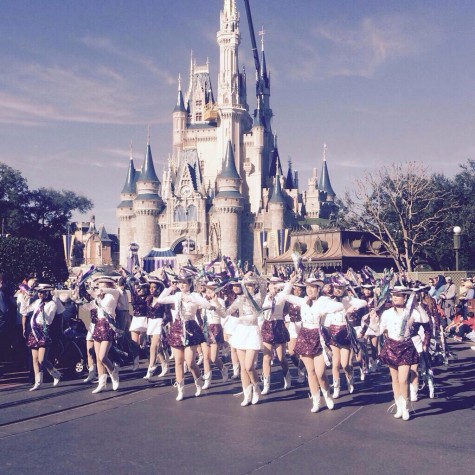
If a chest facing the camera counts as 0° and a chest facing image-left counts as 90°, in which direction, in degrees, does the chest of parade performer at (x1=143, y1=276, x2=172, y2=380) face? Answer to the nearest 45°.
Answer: approximately 45°

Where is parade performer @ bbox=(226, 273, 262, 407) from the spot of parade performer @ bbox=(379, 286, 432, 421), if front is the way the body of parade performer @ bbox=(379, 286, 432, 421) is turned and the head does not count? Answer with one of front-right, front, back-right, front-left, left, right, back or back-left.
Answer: right

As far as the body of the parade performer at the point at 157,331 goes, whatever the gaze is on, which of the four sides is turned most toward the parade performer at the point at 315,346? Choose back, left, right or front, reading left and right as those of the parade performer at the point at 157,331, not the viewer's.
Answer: left

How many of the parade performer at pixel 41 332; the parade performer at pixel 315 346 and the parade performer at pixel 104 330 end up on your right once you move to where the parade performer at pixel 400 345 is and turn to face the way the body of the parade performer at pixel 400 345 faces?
3

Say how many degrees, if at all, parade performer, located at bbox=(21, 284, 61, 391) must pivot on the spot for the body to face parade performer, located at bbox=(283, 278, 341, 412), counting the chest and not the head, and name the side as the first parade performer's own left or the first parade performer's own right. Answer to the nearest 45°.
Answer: approximately 90° to the first parade performer's own left

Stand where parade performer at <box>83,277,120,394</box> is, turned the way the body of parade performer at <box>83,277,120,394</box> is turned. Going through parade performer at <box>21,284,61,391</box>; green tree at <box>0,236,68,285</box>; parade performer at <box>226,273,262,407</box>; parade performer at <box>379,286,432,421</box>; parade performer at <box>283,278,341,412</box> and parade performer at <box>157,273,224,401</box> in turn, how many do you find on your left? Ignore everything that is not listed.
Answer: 4

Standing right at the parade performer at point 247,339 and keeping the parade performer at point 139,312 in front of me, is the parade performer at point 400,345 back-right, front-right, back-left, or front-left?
back-right

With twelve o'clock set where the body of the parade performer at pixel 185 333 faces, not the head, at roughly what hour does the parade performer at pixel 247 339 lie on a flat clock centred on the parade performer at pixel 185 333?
the parade performer at pixel 247 339 is roughly at 10 o'clock from the parade performer at pixel 185 333.

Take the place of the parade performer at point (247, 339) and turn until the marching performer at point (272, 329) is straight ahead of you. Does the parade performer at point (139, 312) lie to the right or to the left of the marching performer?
left

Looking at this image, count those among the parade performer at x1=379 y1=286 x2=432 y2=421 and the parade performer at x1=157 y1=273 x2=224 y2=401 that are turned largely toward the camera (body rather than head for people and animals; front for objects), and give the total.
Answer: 2

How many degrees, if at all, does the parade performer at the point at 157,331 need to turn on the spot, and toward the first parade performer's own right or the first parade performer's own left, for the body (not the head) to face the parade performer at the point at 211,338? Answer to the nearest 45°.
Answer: approximately 90° to the first parade performer's own left

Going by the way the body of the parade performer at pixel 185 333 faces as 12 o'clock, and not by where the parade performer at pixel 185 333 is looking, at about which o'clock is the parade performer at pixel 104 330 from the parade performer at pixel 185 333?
the parade performer at pixel 104 330 is roughly at 4 o'clock from the parade performer at pixel 185 333.

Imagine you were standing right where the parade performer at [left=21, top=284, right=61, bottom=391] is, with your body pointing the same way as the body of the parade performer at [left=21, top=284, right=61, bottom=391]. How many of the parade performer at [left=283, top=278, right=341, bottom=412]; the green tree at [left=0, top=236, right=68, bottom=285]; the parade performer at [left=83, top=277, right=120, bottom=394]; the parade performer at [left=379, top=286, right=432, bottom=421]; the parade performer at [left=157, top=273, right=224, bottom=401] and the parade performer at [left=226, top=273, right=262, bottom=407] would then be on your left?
5
